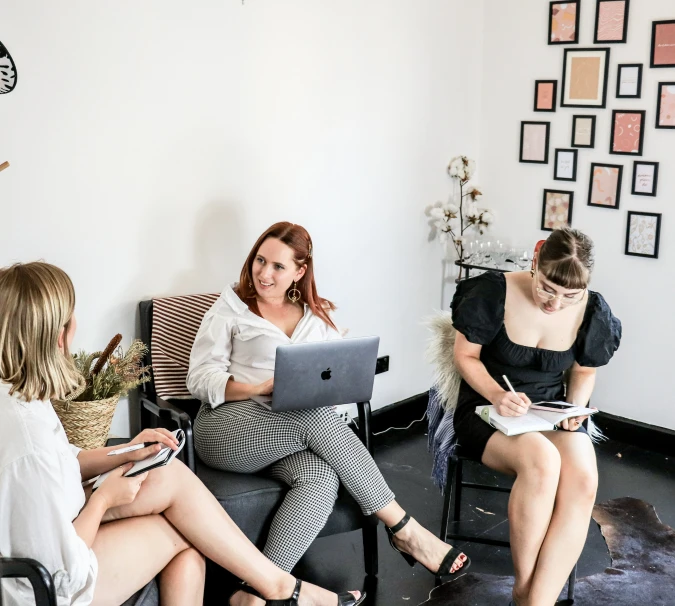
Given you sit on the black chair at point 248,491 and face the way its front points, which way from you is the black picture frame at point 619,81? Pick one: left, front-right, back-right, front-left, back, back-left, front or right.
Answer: left

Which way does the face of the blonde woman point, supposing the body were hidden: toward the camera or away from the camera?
away from the camera

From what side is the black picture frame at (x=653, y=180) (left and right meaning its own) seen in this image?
front

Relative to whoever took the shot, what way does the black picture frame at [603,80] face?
facing the viewer

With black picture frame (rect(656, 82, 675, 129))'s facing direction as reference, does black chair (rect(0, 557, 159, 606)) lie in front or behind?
in front

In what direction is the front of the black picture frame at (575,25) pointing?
toward the camera

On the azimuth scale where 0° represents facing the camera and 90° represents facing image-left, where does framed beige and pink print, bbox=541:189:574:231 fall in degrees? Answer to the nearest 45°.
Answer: approximately 0°

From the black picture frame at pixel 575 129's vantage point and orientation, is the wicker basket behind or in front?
in front

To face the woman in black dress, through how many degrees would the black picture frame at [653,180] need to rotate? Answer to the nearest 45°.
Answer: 0° — it already faces them

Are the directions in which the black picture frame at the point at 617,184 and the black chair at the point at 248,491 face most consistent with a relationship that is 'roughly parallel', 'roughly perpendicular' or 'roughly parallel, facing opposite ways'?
roughly perpendicular
